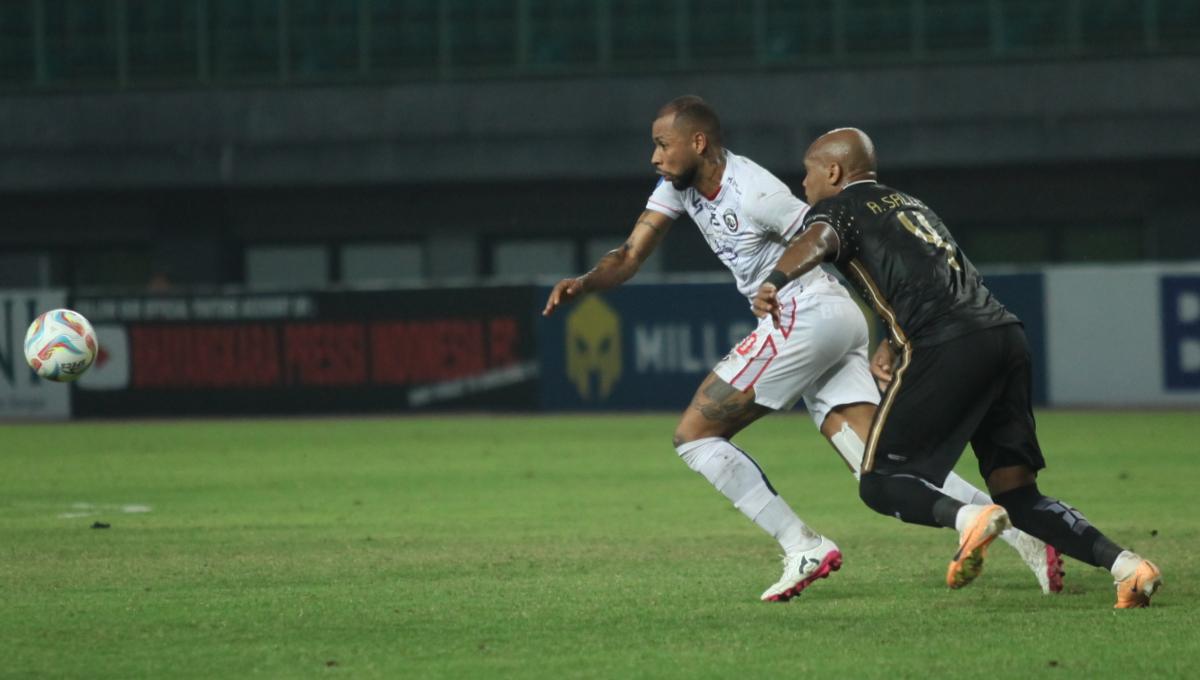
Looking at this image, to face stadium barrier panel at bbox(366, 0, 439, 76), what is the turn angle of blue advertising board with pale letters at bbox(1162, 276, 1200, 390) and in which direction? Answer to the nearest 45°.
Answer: approximately 135° to its right

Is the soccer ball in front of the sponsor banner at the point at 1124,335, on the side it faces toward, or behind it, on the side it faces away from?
in front

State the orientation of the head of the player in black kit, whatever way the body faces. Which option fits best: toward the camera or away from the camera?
away from the camera

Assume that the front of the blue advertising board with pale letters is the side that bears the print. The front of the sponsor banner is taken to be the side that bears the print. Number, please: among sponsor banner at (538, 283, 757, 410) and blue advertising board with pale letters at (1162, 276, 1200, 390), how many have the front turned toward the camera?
2

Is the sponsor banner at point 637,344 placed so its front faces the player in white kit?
yes

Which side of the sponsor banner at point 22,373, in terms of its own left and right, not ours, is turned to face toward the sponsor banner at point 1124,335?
left

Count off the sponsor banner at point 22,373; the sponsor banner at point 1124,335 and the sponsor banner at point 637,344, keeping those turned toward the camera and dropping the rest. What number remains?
3

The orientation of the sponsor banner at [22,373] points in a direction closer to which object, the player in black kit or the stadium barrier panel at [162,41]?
the player in black kit

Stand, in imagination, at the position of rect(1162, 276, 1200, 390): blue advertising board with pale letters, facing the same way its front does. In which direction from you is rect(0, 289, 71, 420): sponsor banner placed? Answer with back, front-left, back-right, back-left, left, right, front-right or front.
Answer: right

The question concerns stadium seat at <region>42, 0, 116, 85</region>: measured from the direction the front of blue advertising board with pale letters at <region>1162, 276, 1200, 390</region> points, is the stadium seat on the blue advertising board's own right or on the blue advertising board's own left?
on the blue advertising board's own right

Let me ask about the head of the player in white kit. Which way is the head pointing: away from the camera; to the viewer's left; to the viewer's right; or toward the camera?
to the viewer's left

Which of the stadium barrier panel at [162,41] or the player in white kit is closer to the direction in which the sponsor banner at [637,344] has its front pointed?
the player in white kit

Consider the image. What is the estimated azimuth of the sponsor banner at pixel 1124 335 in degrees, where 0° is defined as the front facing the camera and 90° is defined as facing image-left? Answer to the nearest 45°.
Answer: approximately 0°

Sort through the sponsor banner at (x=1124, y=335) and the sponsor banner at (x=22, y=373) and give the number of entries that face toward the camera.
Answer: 2
